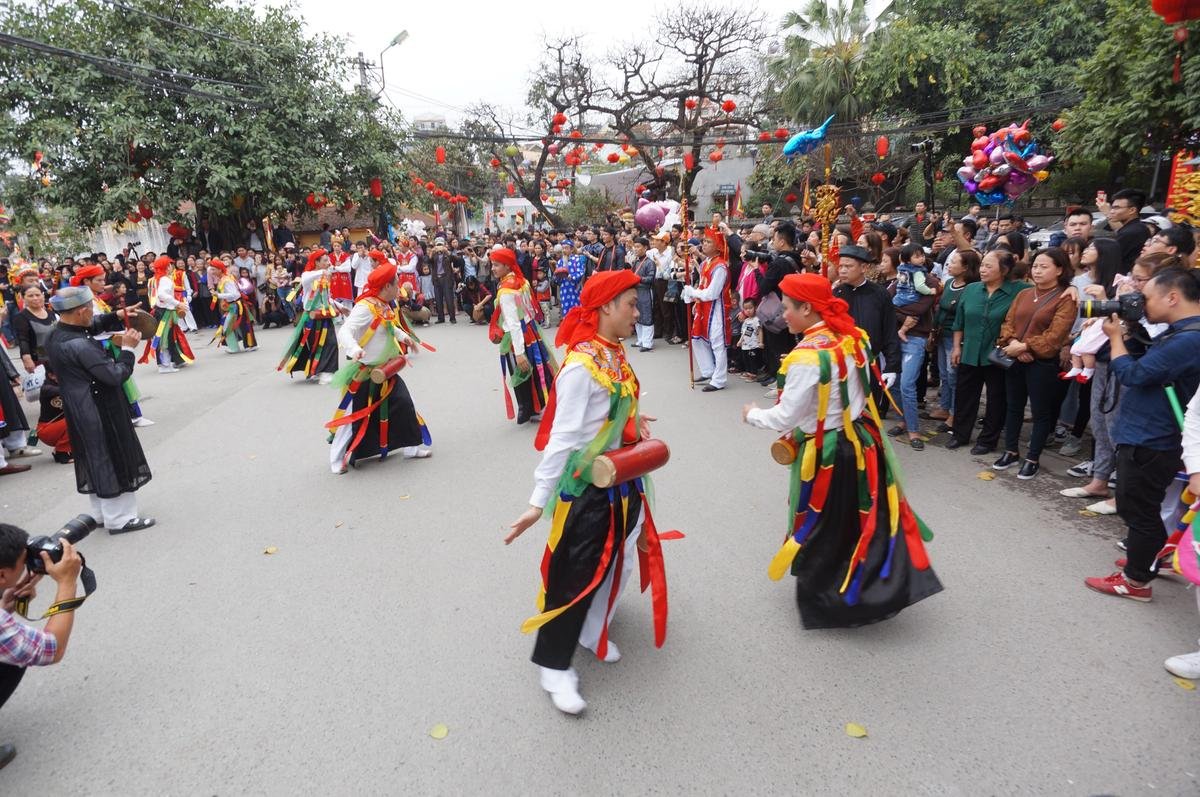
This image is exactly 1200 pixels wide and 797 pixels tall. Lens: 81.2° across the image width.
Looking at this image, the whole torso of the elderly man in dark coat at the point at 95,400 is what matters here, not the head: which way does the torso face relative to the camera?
to the viewer's right

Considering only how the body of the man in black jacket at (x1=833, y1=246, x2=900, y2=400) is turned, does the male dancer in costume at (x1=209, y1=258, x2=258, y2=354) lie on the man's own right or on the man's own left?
on the man's own right

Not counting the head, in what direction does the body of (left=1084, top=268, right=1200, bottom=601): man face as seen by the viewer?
to the viewer's left

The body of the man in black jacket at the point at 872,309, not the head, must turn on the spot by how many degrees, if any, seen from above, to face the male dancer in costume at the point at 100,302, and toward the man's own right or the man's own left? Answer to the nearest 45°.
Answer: approximately 45° to the man's own right

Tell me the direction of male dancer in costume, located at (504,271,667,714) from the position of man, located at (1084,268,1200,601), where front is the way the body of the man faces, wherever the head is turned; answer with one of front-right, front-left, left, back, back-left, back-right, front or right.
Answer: front-left

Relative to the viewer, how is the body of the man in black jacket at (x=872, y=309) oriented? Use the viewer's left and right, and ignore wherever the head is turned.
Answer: facing the viewer and to the left of the viewer

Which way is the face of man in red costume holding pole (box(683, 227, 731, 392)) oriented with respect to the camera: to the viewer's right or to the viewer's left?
to the viewer's left

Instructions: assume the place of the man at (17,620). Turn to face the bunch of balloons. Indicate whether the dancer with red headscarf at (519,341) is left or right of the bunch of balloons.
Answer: left

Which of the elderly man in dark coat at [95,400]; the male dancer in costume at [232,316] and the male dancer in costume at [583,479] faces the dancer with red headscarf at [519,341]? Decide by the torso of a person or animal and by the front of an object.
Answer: the elderly man in dark coat

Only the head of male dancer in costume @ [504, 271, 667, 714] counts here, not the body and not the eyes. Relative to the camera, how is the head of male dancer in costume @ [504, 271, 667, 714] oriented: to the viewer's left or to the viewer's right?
to the viewer's right

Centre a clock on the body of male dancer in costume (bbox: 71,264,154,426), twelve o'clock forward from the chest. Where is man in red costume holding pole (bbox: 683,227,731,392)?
man in red costume holding pole (bbox: 683,227,731,392) is roughly at 1 o'clock from male dancer in costume (bbox: 71,264,154,426).

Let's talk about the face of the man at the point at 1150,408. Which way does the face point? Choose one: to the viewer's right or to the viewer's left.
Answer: to the viewer's left

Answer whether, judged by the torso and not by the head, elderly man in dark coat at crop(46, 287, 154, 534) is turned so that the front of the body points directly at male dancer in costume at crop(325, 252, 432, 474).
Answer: yes

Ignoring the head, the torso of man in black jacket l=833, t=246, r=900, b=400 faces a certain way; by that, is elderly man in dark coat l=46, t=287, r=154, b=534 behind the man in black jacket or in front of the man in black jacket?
in front

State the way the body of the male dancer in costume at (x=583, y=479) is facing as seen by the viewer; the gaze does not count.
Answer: to the viewer's right

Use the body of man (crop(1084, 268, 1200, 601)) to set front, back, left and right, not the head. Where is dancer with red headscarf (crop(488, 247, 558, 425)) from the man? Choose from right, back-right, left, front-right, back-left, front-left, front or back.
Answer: front
